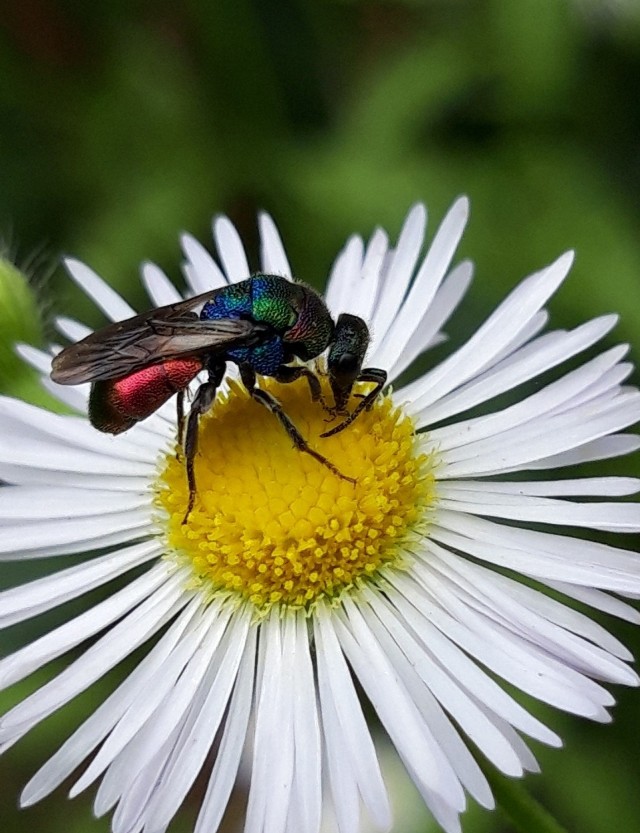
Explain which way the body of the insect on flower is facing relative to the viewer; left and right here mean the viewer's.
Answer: facing to the right of the viewer
